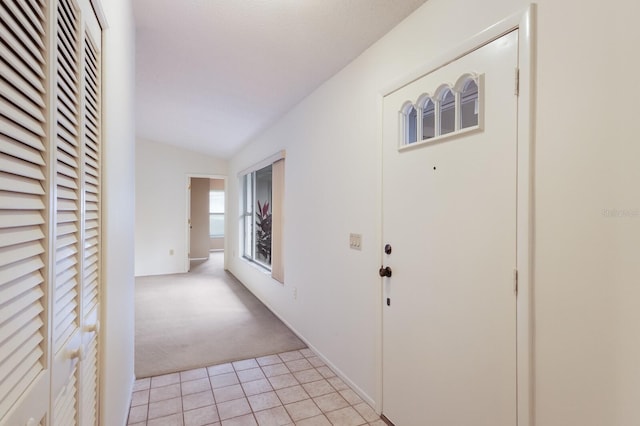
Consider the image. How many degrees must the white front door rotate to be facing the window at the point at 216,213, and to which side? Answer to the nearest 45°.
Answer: approximately 90° to its right

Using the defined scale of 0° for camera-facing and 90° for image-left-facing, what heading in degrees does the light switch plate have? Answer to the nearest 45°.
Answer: approximately 45°

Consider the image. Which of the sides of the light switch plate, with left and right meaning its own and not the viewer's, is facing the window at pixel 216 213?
right

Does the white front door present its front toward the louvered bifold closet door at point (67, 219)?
yes

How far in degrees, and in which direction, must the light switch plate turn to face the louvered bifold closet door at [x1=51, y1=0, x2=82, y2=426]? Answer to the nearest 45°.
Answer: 0° — it already faces it

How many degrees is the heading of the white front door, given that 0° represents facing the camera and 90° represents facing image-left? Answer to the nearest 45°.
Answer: approximately 45°
